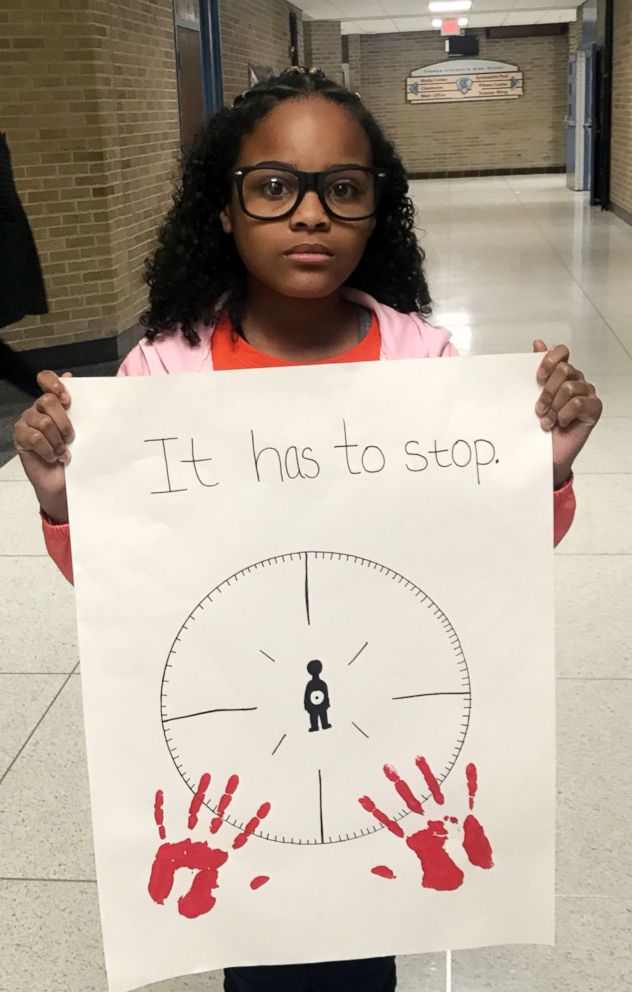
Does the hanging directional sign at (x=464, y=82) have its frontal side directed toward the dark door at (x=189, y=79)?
yes

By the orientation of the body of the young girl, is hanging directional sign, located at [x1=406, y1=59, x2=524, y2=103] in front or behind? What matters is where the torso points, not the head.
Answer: behind

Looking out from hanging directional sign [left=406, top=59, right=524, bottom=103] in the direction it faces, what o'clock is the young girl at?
The young girl is roughly at 12 o'clock from the hanging directional sign.

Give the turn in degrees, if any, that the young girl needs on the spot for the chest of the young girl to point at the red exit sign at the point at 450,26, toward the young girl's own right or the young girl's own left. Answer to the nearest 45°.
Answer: approximately 180°

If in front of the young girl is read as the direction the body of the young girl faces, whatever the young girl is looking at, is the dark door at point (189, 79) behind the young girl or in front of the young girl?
behind

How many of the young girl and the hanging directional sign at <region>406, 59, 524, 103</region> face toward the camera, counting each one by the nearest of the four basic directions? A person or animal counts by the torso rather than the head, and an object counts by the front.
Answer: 2

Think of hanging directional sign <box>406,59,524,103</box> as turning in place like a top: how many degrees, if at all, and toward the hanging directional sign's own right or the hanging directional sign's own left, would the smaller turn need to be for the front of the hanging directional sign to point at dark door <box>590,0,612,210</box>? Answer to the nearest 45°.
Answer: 0° — it already faces it

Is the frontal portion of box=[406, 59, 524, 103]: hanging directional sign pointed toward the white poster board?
yes

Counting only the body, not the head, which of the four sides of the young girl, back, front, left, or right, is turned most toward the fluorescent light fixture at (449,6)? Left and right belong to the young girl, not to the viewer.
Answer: back

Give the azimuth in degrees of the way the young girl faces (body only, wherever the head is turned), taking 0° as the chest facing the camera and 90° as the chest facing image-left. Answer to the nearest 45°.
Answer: approximately 0°
